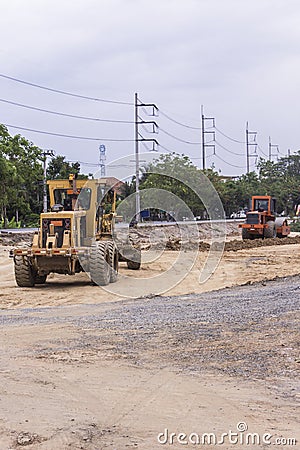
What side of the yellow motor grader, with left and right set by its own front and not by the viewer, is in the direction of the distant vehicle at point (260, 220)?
front

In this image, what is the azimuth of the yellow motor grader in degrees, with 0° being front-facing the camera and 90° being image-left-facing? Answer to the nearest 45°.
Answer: approximately 225°
